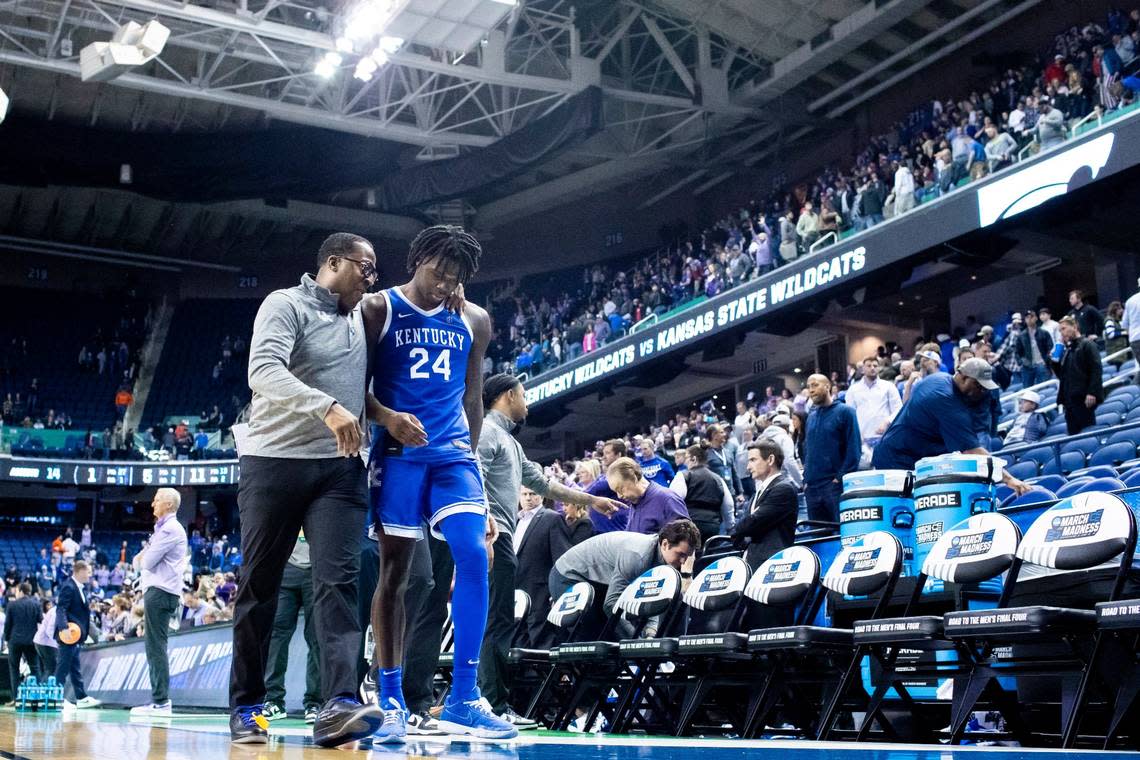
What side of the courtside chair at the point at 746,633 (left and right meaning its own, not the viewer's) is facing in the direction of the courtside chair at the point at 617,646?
right

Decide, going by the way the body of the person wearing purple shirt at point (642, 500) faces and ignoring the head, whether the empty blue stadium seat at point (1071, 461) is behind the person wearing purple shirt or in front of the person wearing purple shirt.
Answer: behind

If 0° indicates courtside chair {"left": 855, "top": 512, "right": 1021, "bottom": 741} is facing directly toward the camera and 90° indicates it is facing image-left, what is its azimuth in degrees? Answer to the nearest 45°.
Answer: approximately 45°

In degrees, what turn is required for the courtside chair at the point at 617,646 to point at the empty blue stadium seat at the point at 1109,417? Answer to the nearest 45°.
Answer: approximately 180°

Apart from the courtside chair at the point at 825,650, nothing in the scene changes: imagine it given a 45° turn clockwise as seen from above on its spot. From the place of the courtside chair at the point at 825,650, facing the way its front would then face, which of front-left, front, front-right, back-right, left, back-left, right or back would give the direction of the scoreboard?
front-right

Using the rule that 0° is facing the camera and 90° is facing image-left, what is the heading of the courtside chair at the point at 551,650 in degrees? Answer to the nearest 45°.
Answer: approximately 45°

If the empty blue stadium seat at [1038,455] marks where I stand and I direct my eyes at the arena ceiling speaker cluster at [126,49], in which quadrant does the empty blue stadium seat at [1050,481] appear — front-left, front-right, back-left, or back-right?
back-left
